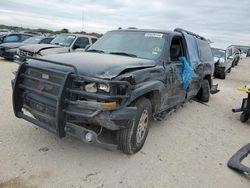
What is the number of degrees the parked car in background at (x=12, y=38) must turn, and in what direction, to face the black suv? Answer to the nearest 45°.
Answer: approximately 45° to its left

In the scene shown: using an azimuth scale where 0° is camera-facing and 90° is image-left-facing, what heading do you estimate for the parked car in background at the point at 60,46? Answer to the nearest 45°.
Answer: approximately 45°

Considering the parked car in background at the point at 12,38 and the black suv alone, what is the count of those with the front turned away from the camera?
0

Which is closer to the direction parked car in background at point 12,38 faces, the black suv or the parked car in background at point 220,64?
the black suv

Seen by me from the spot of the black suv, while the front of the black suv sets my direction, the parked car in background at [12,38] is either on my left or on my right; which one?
on my right

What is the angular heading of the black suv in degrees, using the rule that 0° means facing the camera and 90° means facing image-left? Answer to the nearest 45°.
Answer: approximately 45°

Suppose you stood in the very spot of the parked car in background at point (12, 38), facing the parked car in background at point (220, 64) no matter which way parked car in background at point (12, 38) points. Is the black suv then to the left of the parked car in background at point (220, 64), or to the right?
right

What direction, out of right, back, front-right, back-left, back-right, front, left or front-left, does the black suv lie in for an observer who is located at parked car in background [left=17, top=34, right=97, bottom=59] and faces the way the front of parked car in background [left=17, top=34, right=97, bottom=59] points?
front-left

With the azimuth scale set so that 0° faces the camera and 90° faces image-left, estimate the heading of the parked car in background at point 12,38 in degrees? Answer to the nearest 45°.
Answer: approximately 45°
